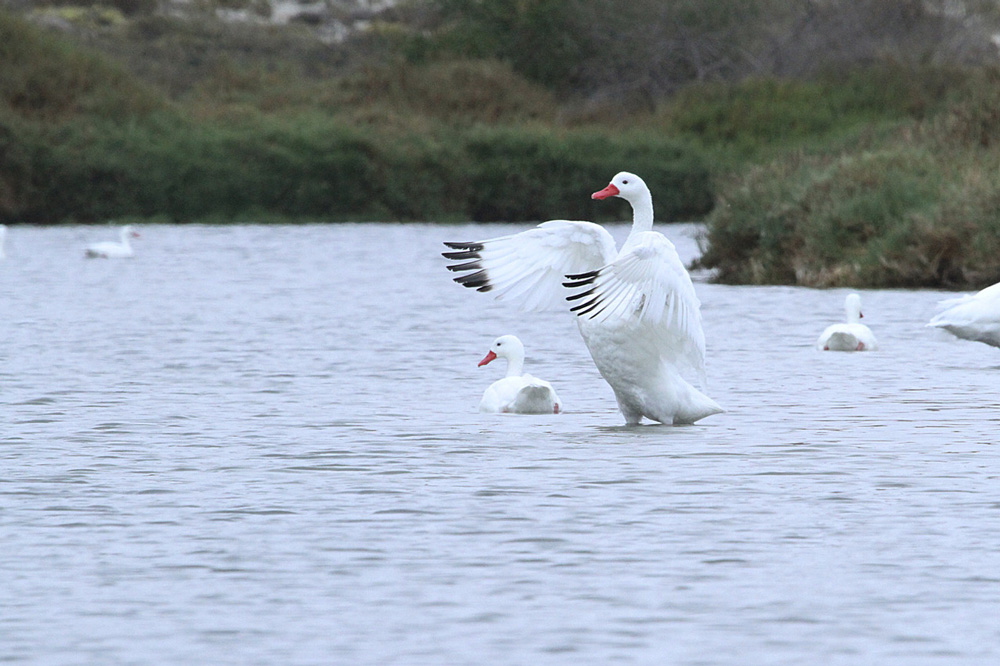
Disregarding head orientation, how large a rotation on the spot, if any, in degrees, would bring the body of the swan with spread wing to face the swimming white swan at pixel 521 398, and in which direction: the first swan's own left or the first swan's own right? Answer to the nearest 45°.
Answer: approximately 45° to the first swan's own right

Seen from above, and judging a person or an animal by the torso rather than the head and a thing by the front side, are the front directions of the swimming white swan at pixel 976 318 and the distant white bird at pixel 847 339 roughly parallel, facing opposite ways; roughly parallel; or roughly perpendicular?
roughly perpendicular

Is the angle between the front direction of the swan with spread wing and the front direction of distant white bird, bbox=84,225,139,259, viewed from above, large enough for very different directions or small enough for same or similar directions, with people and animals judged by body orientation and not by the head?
very different directions

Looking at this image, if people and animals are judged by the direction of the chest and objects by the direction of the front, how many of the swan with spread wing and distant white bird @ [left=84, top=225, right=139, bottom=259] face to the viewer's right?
1

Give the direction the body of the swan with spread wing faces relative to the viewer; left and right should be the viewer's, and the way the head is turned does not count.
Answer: facing to the left of the viewer

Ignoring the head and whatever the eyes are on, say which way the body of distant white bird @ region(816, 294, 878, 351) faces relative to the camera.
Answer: away from the camera

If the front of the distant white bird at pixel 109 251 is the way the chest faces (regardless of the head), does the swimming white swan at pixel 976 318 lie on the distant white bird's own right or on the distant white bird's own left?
on the distant white bird's own right

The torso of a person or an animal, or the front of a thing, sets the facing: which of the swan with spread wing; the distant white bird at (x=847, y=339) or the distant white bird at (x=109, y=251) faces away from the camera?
the distant white bird at (x=847, y=339)

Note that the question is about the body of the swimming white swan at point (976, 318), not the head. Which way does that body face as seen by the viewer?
to the viewer's right

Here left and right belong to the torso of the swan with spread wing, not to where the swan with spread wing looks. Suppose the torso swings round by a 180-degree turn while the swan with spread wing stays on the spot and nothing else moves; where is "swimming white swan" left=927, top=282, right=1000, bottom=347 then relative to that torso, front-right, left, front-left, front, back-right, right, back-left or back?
front-left

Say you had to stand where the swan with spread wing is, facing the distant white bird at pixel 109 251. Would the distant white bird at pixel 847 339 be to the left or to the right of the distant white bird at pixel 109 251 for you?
right

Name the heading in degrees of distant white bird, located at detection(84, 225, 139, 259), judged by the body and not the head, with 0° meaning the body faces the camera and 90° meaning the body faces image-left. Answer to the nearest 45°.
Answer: approximately 270°
